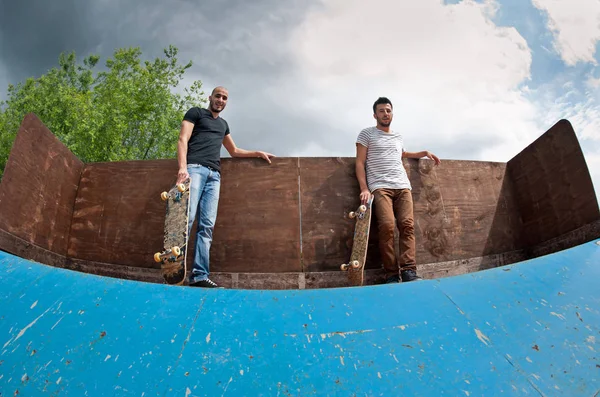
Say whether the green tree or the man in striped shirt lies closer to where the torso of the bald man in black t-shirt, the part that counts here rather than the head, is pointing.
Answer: the man in striped shirt

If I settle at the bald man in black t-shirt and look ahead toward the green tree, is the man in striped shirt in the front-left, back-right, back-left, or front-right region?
back-right

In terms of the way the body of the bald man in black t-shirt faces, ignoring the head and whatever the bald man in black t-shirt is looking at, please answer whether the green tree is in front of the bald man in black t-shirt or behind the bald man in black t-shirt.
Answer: behind
